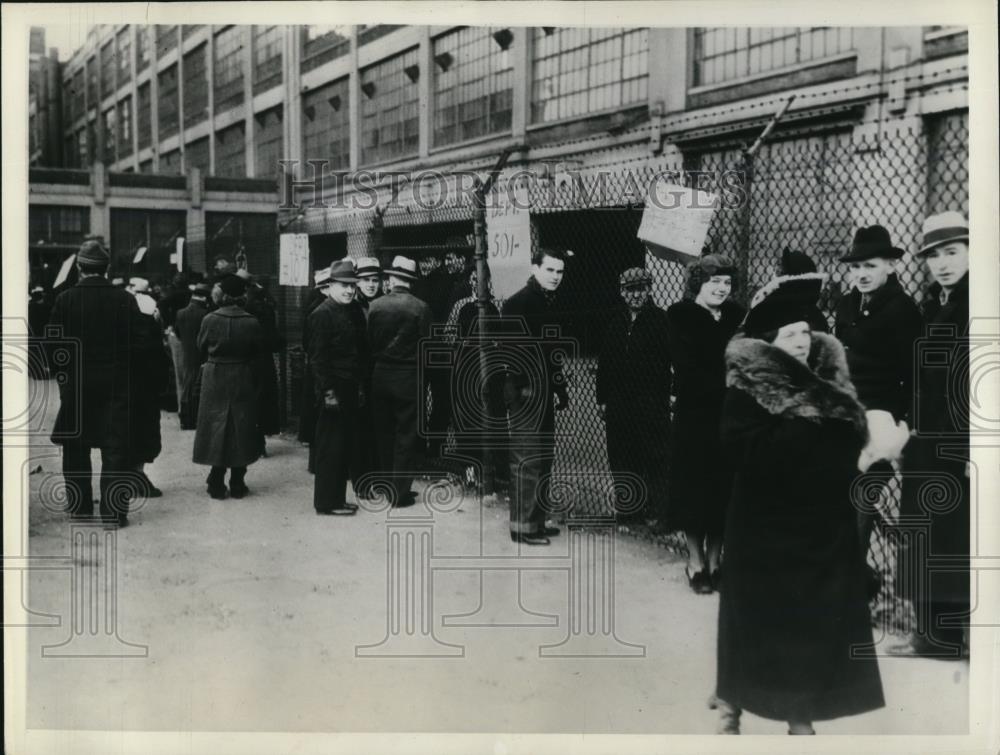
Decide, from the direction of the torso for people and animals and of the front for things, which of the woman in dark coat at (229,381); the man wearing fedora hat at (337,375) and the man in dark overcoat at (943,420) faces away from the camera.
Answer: the woman in dark coat

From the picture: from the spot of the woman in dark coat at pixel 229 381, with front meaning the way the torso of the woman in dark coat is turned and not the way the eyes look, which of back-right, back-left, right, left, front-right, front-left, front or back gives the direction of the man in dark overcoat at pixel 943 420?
back-right

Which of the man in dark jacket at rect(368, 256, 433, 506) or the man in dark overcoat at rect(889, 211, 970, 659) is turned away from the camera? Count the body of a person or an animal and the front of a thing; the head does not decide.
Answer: the man in dark jacket at rect(368, 256, 433, 506)

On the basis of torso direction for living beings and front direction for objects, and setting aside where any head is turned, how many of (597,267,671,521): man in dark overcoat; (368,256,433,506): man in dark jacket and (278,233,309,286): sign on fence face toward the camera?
2

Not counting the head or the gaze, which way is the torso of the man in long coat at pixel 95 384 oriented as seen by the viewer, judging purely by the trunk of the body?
away from the camera

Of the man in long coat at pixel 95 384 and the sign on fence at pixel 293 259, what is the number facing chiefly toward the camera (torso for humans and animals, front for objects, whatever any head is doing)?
1

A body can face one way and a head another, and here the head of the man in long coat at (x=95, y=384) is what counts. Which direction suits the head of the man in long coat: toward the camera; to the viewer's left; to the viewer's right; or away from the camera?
away from the camera
